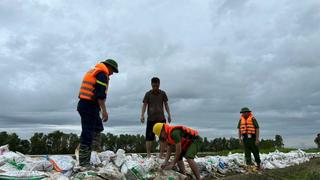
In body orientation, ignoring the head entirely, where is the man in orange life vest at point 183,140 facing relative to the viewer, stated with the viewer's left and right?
facing to the left of the viewer

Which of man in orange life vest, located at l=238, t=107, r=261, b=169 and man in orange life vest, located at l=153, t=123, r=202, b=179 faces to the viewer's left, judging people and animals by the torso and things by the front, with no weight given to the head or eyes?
man in orange life vest, located at l=153, t=123, r=202, b=179

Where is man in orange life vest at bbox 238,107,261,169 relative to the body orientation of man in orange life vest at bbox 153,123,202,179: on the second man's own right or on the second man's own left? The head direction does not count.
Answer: on the second man's own right

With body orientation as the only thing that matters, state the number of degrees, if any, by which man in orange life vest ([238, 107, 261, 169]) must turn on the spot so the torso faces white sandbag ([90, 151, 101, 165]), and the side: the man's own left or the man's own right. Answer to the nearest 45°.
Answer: approximately 45° to the man's own right

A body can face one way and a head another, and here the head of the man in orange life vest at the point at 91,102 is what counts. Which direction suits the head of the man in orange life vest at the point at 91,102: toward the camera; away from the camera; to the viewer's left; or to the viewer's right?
to the viewer's right

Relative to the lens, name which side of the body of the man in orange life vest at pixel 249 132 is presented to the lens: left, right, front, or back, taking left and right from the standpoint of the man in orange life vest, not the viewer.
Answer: front

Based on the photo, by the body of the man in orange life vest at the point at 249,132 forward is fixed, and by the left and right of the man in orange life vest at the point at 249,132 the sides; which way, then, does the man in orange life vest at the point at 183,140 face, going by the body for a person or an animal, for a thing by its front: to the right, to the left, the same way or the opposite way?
to the right

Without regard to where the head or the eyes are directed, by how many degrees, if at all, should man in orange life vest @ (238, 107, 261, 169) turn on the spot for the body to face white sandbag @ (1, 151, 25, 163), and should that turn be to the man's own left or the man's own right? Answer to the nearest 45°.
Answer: approximately 45° to the man's own right

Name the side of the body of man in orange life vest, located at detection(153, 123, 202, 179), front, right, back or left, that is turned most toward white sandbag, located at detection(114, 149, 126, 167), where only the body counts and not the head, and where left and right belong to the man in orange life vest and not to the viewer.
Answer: front

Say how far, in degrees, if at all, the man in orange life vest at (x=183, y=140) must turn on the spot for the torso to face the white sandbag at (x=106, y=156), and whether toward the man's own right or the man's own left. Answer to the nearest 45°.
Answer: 0° — they already face it

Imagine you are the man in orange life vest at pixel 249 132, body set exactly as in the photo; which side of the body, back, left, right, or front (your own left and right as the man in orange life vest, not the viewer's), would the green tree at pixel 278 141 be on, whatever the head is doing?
back

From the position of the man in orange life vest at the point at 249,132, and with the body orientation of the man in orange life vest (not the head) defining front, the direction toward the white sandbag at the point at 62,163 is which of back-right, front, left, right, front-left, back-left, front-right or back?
front-right
